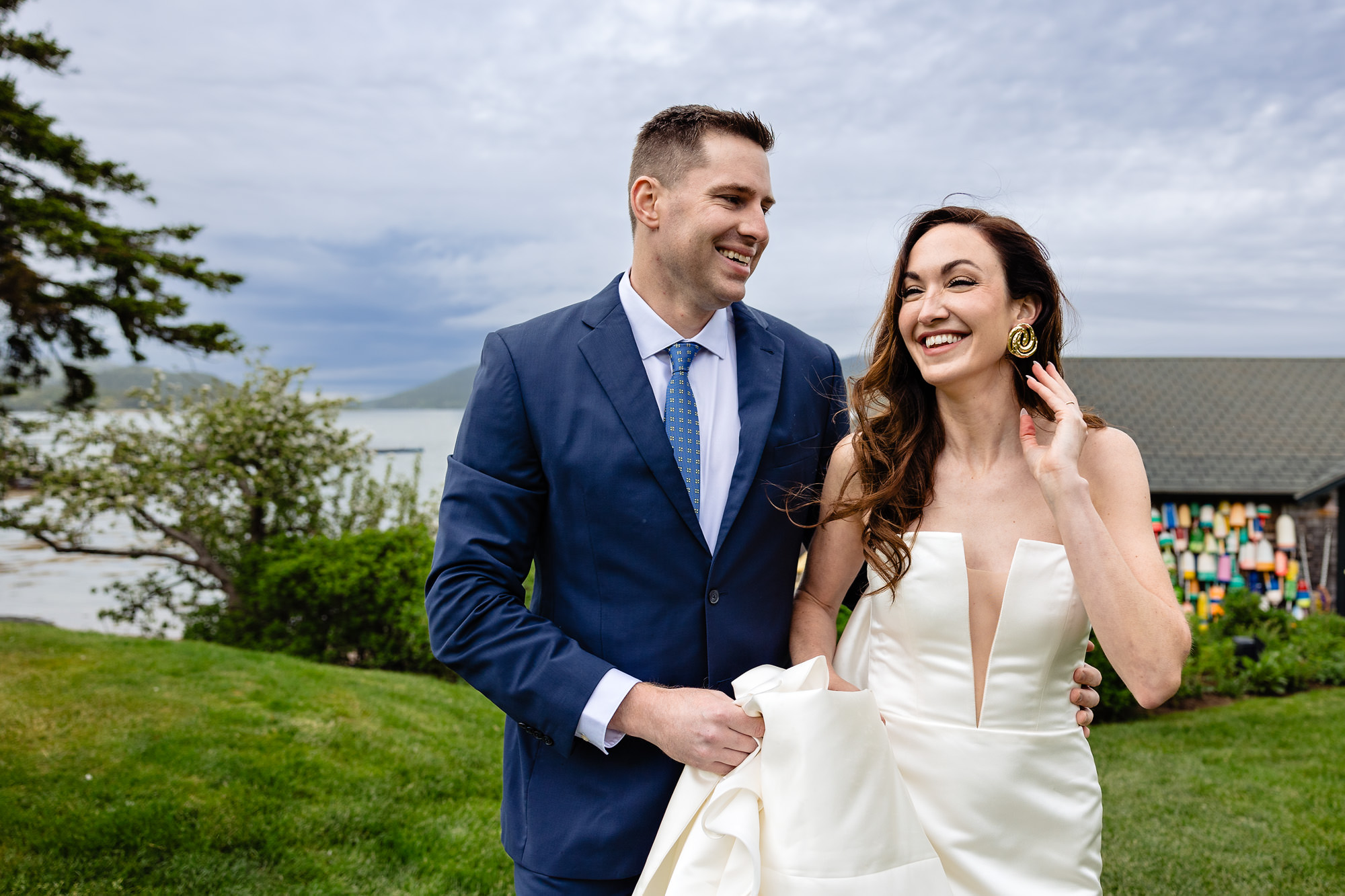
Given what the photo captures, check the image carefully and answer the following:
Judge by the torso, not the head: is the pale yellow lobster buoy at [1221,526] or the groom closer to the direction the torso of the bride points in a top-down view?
the groom

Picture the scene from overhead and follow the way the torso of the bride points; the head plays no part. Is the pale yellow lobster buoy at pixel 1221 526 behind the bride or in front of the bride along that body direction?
behind

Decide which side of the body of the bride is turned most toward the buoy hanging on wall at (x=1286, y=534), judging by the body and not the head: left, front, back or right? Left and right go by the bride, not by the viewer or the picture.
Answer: back

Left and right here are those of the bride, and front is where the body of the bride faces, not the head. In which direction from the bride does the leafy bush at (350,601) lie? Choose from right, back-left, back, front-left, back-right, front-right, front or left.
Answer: back-right

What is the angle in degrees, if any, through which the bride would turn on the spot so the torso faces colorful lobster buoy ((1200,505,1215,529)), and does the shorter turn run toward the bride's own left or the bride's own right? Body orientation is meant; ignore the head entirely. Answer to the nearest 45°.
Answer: approximately 180°

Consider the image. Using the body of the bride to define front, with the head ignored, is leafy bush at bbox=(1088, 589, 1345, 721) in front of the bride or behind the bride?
behind

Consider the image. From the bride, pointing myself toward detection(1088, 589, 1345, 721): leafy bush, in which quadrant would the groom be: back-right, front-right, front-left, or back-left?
back-left

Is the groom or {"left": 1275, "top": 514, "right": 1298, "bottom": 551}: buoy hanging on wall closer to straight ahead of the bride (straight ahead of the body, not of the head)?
the groom

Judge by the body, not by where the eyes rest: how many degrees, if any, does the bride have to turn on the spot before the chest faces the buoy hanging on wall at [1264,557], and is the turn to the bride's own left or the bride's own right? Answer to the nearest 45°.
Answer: approximately 180°

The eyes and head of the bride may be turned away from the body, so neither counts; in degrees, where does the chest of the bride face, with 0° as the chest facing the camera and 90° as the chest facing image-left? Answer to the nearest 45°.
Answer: approximately 0°

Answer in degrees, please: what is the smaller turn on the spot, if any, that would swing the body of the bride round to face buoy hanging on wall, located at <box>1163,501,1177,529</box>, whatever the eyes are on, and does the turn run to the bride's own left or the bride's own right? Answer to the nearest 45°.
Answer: approximately 180°
